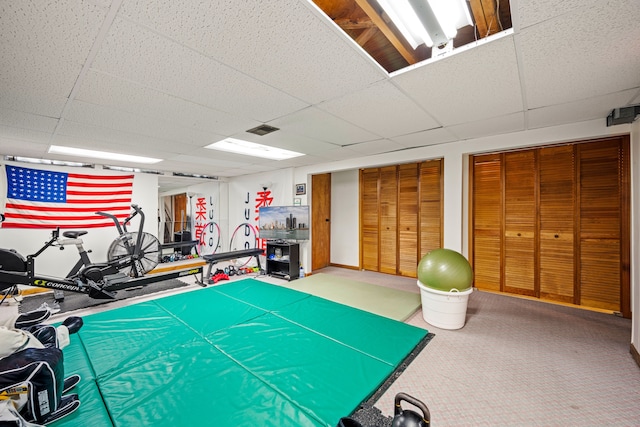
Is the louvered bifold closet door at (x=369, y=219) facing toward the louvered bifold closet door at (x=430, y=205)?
no

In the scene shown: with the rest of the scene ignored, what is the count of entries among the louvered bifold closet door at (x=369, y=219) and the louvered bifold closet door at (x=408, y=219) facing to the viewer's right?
0

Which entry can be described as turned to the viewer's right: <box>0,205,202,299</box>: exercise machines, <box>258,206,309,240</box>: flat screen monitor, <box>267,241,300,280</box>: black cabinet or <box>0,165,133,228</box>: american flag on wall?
the exercise machines

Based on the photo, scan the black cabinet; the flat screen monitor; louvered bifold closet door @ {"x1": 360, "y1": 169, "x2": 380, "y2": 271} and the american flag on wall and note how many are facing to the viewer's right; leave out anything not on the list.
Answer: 0

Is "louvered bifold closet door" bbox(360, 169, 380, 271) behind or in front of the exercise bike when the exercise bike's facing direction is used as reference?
in front

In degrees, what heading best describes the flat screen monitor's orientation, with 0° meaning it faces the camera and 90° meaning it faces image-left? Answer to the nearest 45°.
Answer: approximately 0°

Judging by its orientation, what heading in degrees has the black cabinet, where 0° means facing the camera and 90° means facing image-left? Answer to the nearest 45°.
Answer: approximately 45°

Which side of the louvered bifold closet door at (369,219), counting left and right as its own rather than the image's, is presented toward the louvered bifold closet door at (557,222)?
left

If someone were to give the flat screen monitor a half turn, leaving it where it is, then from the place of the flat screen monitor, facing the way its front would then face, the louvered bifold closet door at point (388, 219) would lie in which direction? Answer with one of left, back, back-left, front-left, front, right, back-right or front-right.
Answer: right

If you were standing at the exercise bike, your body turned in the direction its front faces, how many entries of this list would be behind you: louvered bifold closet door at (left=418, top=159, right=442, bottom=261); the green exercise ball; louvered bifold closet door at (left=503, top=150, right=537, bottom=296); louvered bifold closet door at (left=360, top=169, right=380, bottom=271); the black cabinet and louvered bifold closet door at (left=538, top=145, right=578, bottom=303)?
0

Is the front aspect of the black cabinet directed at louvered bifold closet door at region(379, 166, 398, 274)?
no

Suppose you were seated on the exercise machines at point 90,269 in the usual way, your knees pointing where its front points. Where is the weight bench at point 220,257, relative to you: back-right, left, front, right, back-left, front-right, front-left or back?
front

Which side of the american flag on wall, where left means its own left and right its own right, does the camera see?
front

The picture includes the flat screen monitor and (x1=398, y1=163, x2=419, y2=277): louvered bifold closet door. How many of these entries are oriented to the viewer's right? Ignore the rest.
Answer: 0

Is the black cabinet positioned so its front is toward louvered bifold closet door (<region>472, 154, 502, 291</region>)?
no

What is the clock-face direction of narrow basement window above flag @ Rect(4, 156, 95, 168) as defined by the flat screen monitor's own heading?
The narrow basement window above flag is roughly at 3 o'clock from the flat screen monitor.

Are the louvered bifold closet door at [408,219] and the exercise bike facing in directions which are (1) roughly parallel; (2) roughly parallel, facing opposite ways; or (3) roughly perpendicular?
roughly parallel, facing opposite ways

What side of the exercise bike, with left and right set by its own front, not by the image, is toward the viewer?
right

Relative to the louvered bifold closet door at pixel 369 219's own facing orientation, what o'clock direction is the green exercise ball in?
The green exercise ball is roughly at 10 o'clock from the louvered bifold closet door.

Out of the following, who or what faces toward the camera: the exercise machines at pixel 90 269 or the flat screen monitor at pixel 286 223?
the flat screen monitor

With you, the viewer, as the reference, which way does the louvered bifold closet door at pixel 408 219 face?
facing the viewer and to the left of the viewer
